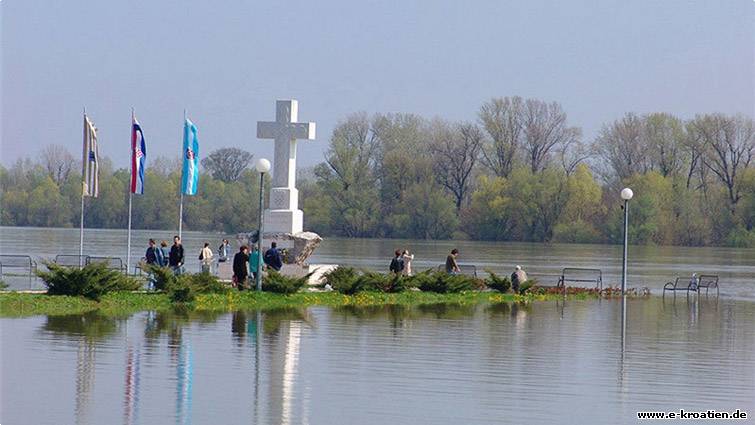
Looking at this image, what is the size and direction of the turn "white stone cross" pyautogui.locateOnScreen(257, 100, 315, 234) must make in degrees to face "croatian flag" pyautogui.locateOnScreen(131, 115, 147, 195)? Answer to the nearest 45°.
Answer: approximately 45° to its right

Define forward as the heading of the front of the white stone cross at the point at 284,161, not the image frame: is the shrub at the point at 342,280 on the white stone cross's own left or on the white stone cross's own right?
on the white stone cross's own left

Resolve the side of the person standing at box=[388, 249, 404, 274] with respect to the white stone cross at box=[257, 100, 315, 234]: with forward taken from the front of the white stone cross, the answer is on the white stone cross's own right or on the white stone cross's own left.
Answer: on the white stone cross's own left

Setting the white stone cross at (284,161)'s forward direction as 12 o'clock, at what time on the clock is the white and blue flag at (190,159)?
The white and blue flag is roughly at 2 o'clock from the white stone cross.

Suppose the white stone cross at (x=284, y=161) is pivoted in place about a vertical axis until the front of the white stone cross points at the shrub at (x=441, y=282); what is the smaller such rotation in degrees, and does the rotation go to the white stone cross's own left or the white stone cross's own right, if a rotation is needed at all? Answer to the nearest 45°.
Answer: approximately 90° to the white stone cross's own left

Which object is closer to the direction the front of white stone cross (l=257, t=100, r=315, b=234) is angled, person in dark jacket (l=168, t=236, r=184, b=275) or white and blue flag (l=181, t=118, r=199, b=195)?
the person in dark jacket

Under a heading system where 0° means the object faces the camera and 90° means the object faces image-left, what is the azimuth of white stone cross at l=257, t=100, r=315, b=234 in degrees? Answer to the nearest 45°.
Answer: approximately 45°
